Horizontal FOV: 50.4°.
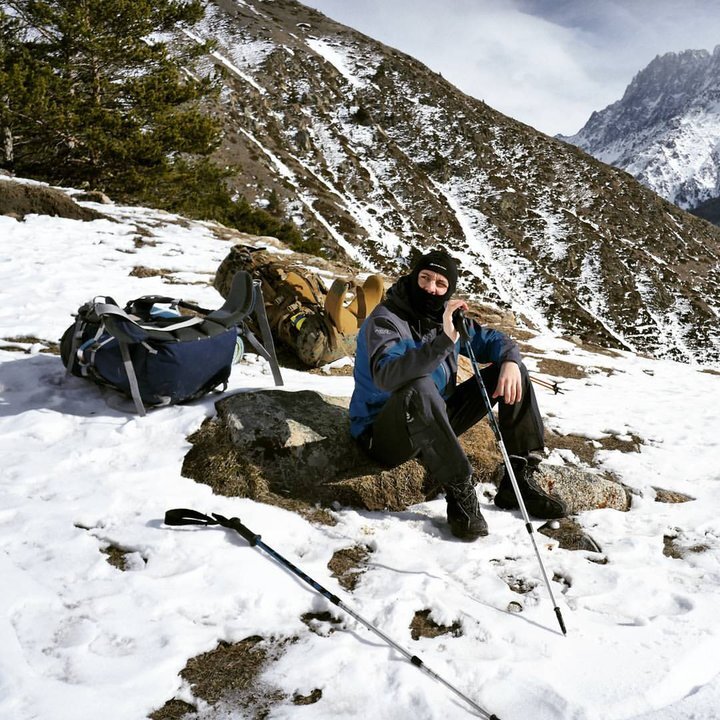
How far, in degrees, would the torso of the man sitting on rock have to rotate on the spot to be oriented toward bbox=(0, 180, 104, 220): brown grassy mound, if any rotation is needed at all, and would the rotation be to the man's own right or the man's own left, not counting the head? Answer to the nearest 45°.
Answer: approximately 180°

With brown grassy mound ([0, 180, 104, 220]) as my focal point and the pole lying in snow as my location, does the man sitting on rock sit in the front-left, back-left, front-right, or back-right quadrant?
front-right

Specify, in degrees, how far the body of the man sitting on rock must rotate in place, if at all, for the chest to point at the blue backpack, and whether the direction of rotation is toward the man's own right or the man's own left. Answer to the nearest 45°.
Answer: approximately 135° to the man's own right

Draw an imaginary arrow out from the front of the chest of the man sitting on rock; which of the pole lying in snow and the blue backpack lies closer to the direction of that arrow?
the pole lying in snow

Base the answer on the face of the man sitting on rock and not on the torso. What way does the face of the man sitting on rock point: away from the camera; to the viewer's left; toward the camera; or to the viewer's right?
toward the camera

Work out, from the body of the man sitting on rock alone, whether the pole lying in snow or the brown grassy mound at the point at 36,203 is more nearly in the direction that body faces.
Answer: the pole lying in snow
